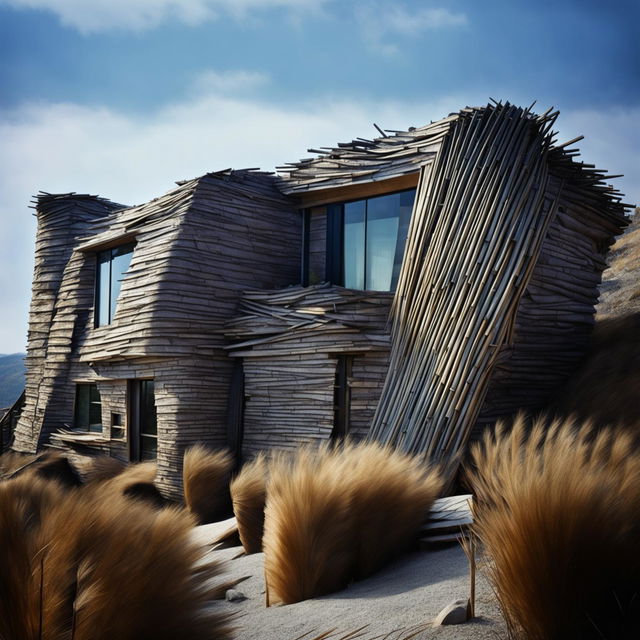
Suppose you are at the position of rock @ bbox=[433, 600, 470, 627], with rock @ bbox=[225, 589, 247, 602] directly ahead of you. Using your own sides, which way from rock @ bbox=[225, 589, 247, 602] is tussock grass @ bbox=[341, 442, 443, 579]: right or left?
right

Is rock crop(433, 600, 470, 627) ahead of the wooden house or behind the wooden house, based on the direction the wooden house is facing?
ahead

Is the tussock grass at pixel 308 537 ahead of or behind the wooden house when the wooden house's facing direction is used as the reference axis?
ahead

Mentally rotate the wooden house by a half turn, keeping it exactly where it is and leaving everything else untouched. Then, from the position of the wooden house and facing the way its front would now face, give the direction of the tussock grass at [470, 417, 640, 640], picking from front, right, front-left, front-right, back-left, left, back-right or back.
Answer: back-right

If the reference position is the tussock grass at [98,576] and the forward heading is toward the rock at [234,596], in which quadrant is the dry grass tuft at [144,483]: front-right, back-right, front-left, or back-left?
front-left

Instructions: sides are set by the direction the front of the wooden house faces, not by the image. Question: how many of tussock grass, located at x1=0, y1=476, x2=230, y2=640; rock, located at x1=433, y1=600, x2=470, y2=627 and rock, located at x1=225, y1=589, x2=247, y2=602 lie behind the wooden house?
0

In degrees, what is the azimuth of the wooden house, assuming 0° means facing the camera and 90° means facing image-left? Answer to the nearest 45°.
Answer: approximately 45°

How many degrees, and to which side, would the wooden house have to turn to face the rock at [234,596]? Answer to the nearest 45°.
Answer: approximately 45° to its left
